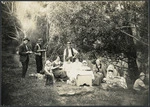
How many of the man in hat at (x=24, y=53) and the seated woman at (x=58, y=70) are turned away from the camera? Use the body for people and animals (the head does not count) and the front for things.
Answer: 0

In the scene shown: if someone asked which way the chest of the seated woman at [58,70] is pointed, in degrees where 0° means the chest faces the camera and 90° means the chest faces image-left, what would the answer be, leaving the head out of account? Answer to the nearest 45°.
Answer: approximately 315°

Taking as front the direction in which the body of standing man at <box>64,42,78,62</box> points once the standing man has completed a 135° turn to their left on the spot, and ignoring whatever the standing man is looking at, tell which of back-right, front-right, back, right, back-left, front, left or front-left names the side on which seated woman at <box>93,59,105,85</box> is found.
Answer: front-right

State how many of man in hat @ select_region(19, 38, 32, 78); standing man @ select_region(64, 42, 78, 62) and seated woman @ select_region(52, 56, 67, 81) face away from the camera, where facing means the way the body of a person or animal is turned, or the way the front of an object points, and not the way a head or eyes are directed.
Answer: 0

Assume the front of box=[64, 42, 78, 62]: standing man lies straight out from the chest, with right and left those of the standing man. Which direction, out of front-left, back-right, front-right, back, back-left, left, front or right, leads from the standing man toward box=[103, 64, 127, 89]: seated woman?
left

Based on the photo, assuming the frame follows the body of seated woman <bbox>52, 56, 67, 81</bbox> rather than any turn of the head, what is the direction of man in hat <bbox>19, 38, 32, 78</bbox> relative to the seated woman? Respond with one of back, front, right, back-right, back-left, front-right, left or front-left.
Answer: back-right

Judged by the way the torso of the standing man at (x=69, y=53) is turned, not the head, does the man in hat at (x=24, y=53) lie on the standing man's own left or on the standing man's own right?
on the standing man's own right

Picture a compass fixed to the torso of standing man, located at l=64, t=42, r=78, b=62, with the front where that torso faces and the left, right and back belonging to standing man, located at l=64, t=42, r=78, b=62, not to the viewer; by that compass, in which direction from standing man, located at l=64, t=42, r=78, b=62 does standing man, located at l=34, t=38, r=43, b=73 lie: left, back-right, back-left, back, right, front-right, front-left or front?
right

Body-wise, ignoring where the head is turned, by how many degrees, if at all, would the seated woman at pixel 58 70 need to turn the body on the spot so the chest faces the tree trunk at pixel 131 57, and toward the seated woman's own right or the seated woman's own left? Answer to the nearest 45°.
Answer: approximately 45° to the seated woman's own left

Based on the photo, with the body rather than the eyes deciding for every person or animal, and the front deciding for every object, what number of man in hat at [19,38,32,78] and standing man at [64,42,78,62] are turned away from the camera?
0

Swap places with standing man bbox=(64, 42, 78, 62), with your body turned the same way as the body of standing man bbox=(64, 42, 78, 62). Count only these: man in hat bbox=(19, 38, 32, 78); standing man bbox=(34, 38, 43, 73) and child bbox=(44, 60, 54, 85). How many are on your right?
3

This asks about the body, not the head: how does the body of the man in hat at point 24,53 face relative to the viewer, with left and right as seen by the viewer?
facing the viewer and to the right of the viewer

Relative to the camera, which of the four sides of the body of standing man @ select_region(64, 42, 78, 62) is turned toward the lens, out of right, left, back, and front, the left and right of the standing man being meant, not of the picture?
front

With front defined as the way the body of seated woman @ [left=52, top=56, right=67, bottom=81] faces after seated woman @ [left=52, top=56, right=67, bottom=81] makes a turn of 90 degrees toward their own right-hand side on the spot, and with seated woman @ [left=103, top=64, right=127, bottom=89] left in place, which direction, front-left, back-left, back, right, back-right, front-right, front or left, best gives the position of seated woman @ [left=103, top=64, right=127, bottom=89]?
back-left

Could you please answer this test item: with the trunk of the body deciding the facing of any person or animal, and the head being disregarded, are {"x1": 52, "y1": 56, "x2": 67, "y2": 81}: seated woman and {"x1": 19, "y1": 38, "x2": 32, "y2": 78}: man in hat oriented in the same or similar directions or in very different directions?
same or similar directions
